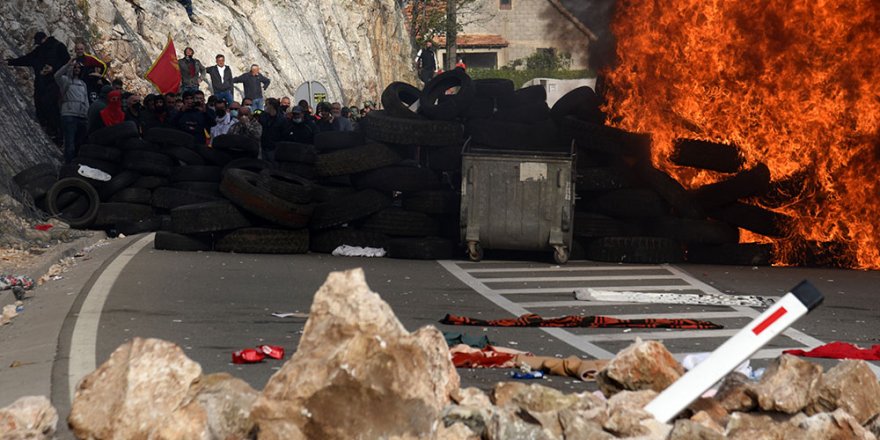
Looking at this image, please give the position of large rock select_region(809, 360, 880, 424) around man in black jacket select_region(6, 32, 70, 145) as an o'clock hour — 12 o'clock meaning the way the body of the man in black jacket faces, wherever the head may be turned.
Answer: The large rock is roughly at 10 o'clock from the man in black jacket.

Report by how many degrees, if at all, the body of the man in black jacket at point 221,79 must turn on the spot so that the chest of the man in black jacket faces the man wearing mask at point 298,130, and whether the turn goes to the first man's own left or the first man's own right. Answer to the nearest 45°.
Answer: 0° — they already face them

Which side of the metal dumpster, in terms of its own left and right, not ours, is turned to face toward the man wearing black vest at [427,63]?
back

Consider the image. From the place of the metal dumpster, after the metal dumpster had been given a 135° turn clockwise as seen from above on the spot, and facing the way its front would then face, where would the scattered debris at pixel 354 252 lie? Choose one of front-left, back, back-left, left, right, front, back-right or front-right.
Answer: front-left

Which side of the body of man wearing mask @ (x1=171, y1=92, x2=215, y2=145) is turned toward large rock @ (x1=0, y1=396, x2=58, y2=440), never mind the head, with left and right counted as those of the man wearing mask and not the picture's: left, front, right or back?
front

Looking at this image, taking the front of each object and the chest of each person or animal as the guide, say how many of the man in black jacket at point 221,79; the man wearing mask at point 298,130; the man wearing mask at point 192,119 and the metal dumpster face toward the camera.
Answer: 4

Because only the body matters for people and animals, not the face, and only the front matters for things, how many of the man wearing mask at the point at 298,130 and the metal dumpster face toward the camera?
2

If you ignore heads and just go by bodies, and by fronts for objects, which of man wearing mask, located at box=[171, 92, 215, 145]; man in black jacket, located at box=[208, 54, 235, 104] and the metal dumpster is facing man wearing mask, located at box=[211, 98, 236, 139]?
the man in black jacket

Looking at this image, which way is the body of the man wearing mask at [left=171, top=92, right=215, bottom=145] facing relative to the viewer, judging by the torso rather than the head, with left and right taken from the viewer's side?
facing the viewer

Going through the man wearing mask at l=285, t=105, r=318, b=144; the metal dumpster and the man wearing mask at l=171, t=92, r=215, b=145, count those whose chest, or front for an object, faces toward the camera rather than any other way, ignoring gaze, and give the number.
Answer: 3

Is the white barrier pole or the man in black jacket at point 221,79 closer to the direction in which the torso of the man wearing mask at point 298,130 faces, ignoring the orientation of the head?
the white barrier pole

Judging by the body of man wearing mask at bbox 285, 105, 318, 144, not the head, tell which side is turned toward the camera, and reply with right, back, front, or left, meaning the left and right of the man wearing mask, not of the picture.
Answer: front
